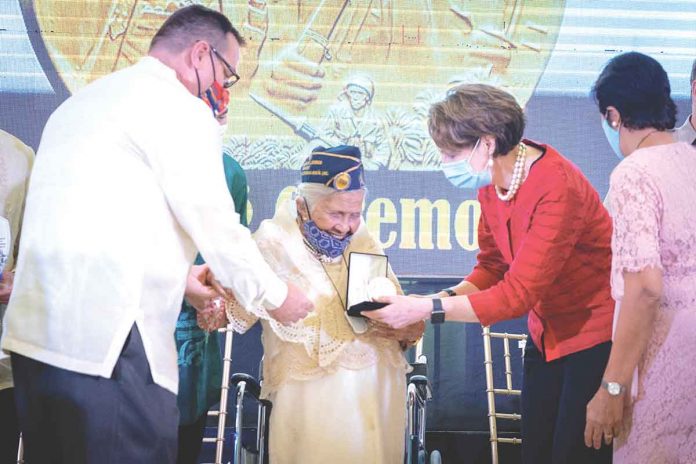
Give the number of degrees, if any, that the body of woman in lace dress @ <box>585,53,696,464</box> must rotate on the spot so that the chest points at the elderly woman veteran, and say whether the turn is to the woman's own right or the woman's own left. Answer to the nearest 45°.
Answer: approximately 45° to the woman's own left

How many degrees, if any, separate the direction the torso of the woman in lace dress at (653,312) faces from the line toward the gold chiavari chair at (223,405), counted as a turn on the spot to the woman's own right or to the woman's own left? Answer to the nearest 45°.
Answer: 0° — they already face it

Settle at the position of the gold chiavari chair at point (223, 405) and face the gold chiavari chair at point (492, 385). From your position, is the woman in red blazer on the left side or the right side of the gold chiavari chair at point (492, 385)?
right

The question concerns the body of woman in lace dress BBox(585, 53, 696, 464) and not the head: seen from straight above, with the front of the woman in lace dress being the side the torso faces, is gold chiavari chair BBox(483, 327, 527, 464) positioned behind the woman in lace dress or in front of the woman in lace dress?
in front

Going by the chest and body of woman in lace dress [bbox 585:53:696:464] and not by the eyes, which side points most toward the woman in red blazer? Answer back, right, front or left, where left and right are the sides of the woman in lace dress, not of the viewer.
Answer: front

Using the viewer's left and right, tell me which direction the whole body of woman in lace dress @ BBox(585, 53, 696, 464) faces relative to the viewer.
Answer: facing away from the viewer and to the left of the viewer
